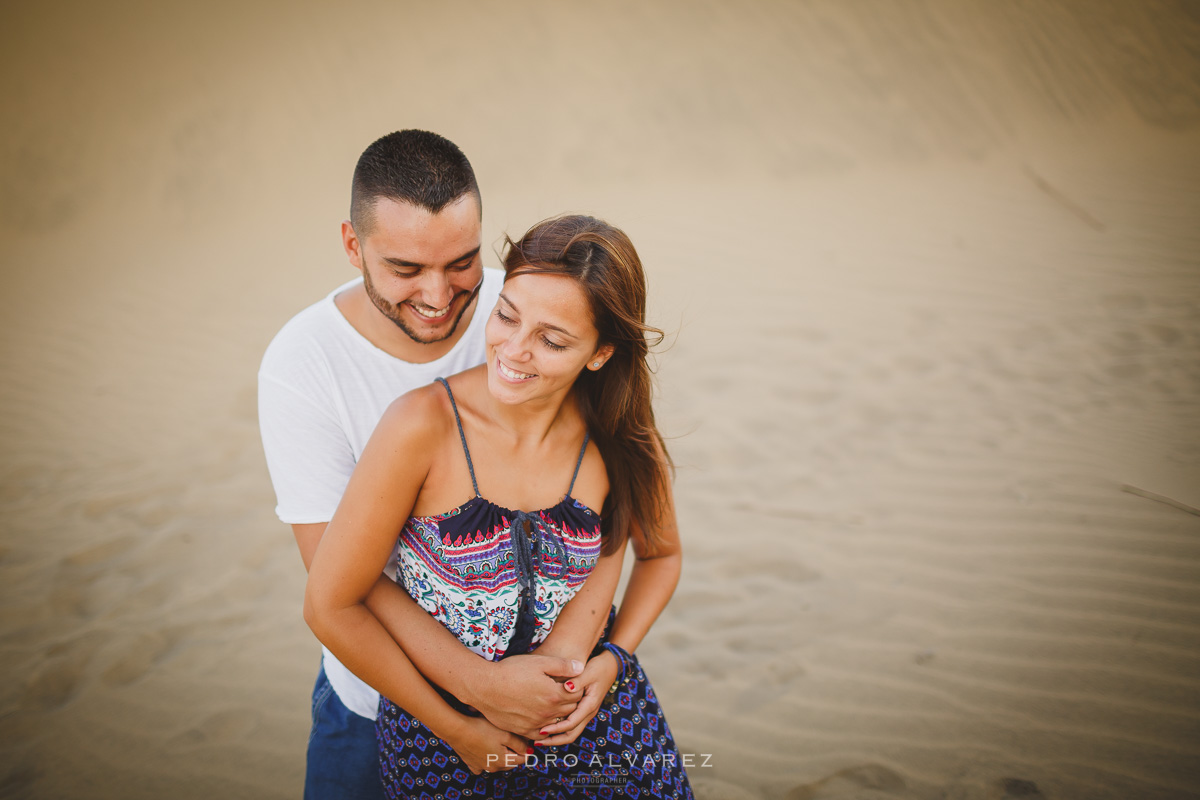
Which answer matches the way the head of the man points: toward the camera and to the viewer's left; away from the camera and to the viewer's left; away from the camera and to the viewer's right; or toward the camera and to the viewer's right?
toward the camera and to the viewer's right

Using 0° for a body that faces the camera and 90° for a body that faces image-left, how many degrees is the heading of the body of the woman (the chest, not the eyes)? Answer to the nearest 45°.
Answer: approximately 0°
